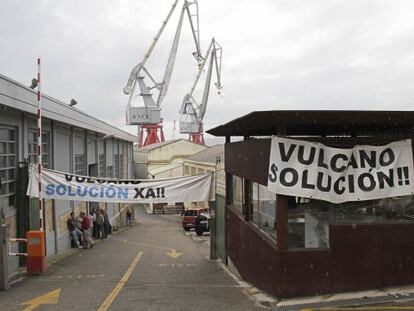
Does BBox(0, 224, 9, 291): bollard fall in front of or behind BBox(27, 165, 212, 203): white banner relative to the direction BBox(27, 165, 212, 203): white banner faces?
in front

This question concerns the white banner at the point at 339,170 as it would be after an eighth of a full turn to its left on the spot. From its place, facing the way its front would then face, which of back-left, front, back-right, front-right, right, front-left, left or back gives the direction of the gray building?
back

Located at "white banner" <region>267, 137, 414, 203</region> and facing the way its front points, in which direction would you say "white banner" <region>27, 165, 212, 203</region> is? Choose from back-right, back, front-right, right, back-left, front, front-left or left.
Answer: back-right

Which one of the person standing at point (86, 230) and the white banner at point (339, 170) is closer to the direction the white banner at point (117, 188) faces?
the white banner

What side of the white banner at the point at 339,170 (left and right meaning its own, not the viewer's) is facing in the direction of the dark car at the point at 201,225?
back

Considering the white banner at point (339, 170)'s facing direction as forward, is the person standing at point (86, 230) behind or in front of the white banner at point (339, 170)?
behind

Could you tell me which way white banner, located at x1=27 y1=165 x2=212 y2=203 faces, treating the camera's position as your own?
facing the viewer

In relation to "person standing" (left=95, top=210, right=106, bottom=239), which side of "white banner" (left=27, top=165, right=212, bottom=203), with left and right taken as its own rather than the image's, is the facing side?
back

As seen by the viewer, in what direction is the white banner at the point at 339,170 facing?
toward the camera

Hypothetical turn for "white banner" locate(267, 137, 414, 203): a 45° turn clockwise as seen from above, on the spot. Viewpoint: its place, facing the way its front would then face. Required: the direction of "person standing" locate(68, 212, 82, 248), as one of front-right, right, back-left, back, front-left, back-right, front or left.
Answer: right
